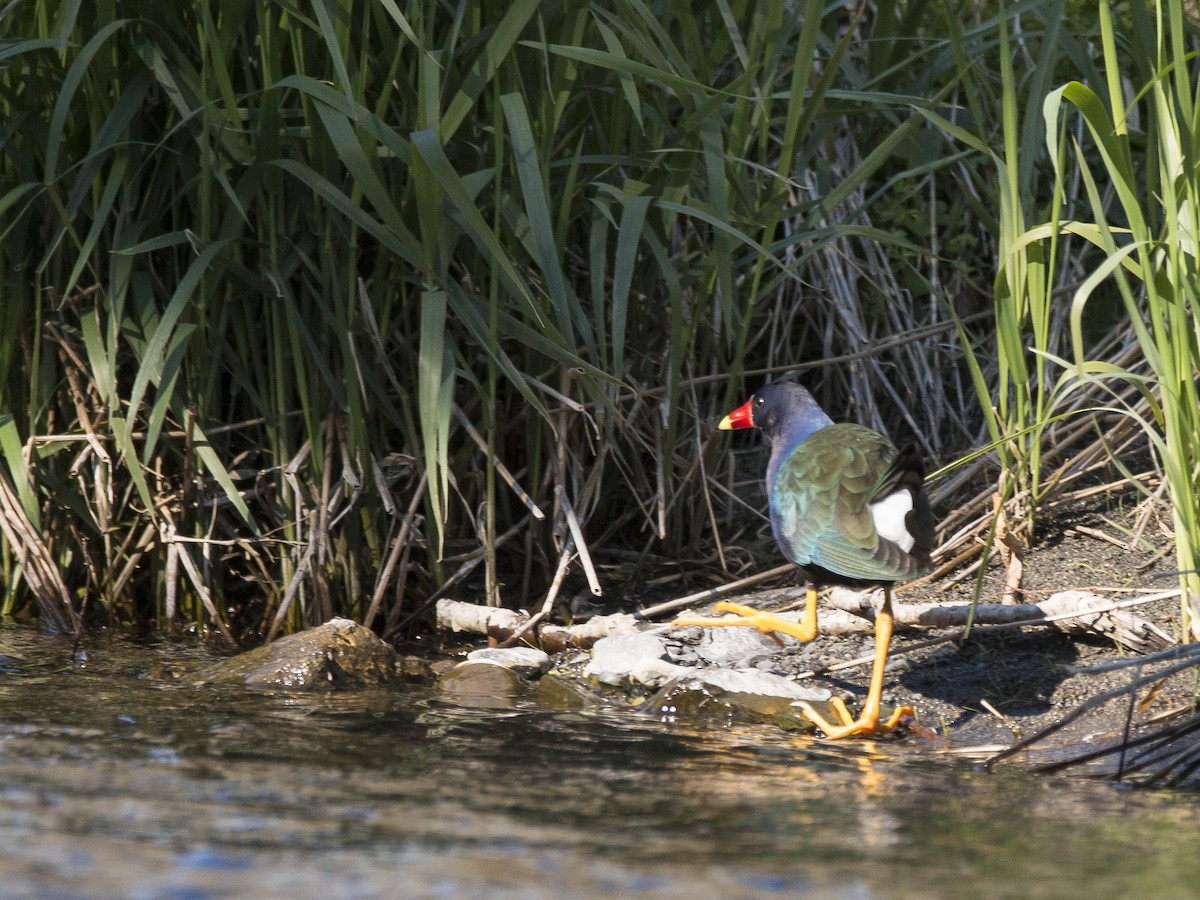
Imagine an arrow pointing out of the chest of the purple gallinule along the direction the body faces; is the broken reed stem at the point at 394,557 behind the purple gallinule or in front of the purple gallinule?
in front

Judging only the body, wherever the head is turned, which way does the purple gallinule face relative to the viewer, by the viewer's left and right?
facing away from the viewer and to the left of the viewer

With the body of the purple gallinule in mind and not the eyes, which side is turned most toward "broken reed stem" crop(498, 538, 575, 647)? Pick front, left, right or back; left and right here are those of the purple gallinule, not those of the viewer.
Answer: front
